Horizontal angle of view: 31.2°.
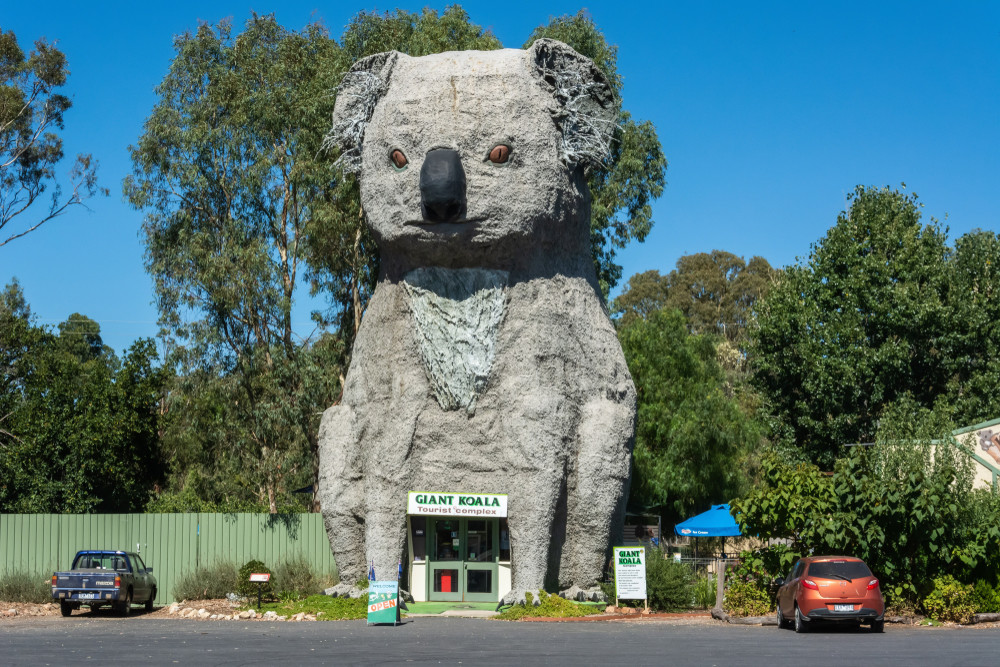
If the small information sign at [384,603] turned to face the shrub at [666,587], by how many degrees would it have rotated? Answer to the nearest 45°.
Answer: approximately 135° to its left

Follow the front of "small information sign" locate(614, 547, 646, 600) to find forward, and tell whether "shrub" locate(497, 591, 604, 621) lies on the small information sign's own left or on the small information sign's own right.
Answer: on the small information sign's own right

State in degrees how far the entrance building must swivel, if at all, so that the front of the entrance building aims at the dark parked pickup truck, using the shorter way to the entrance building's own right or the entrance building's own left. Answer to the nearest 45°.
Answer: approximately 90° to the entrance building's own right

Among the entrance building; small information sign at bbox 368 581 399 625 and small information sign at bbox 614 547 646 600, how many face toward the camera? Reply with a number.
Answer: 3

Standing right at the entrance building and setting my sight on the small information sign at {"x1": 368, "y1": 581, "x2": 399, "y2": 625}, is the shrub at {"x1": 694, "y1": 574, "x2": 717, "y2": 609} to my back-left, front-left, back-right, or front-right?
back-left

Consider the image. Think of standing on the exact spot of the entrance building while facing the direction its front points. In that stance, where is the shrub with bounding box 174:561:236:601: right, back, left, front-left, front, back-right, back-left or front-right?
back-right

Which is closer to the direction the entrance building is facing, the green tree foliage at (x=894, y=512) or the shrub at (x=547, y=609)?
the shrub

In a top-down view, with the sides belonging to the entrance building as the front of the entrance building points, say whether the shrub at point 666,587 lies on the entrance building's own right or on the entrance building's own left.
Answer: on the entrance building's own left

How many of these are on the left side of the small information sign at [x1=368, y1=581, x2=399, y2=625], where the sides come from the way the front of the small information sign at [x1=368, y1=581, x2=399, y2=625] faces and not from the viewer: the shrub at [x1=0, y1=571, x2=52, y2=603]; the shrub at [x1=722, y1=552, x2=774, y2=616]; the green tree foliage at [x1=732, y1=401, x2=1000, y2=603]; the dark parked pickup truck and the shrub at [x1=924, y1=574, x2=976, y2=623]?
3

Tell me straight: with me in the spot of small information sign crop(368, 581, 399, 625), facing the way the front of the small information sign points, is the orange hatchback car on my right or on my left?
on my left

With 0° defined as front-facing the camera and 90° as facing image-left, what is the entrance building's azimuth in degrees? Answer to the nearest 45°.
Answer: approximately 0°
